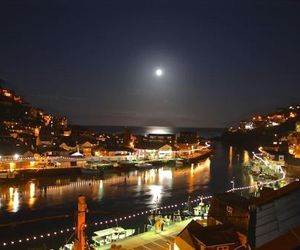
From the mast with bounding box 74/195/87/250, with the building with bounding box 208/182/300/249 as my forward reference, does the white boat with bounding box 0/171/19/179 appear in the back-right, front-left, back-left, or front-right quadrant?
back-left

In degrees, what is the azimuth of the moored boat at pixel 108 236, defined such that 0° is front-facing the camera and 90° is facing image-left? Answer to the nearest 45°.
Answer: approximately 225°

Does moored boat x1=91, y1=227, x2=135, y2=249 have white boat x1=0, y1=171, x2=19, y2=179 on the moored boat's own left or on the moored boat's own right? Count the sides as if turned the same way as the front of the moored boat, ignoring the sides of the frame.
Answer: on the moored boat's own left

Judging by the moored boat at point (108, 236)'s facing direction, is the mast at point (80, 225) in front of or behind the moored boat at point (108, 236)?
behind
